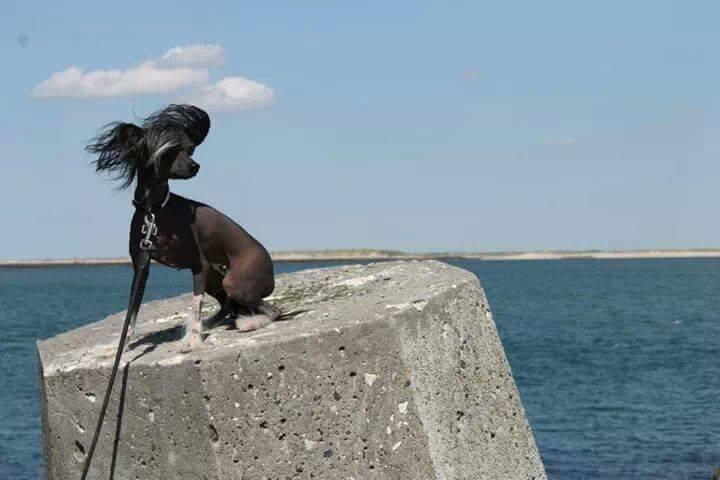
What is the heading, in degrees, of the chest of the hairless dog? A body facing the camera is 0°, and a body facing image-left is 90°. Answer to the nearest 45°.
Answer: approximately 45°
